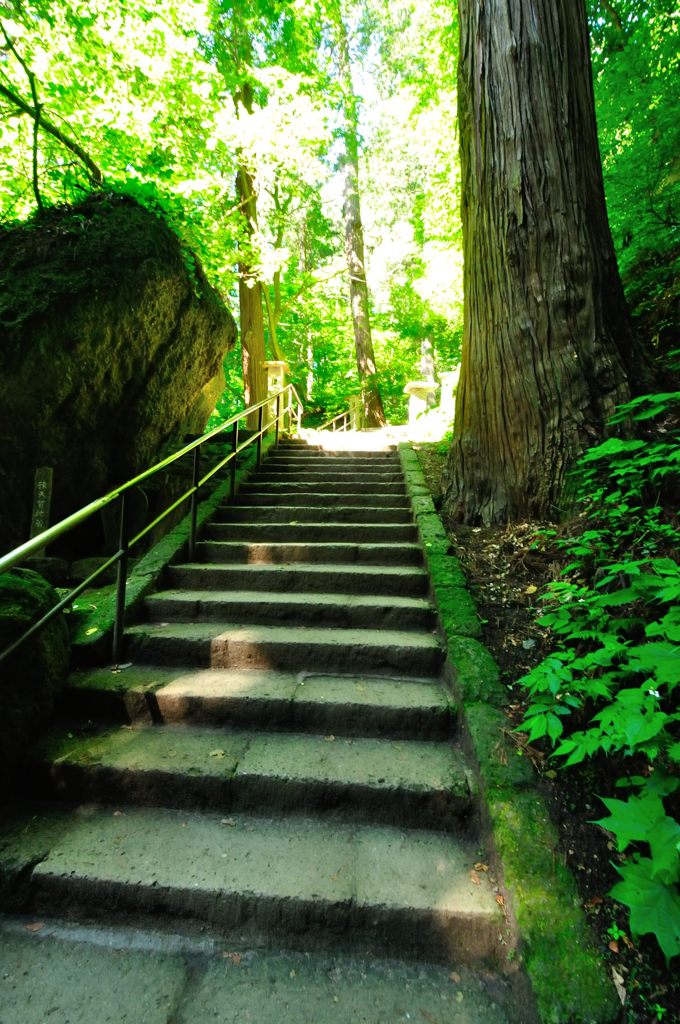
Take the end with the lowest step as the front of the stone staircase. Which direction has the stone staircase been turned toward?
toward the camera

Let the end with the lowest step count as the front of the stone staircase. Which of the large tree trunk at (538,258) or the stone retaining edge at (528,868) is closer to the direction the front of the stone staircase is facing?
the stone retaining edge

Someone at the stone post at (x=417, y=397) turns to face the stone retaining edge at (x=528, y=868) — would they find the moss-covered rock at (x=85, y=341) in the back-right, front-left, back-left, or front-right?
front-right

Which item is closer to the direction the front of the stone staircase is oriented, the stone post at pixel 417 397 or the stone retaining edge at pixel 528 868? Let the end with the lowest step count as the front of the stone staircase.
the stone retaining edge

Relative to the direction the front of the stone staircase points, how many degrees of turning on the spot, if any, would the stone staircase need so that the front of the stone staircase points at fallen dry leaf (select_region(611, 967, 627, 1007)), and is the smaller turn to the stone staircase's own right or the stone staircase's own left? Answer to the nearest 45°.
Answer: approximately 45° to the stone staircase's own left

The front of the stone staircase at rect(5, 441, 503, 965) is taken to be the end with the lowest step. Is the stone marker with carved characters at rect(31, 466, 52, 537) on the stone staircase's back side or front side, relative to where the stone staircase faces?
on the back side

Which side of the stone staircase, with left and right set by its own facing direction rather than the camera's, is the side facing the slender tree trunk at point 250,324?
back

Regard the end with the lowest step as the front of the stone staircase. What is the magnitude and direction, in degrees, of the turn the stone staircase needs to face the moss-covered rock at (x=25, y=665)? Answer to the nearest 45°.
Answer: approximately 90° to its right

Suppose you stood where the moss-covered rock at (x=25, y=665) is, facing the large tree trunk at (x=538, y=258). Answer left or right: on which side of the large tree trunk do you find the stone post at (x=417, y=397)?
left

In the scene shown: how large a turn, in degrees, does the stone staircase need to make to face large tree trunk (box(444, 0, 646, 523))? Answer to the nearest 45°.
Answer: approximately 135° to its left

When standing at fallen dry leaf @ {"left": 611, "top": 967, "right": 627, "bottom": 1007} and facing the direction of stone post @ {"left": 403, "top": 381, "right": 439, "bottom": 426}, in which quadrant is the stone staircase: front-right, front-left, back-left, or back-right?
front-left

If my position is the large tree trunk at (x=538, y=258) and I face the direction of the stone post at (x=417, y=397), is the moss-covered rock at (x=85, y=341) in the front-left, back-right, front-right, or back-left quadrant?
front-left
